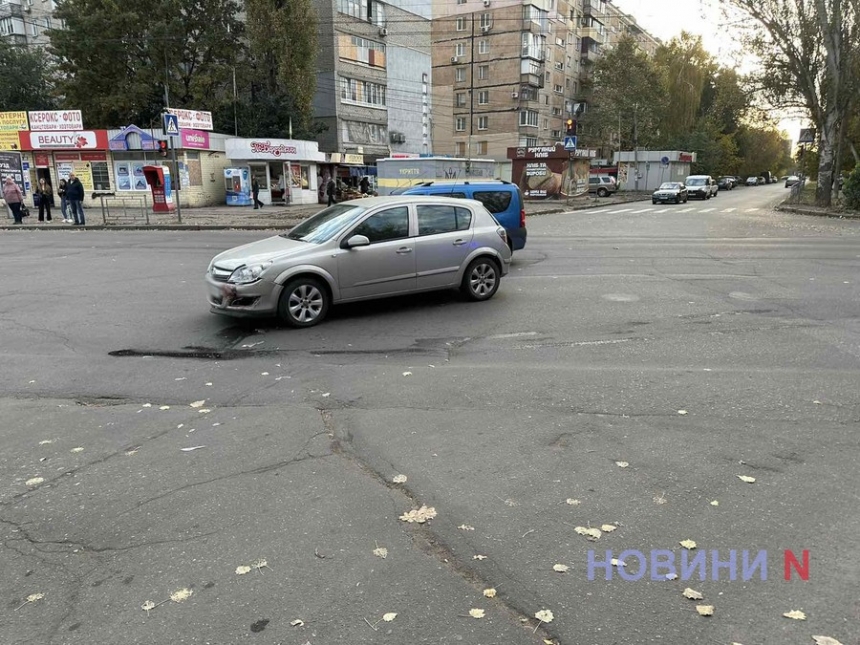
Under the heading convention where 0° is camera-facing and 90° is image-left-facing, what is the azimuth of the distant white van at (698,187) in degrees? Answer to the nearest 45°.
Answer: approximately 45°

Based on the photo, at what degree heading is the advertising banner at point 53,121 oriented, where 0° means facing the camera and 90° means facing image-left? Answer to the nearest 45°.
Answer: approximately 0°

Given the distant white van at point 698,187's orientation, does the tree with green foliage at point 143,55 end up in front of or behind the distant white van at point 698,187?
in front

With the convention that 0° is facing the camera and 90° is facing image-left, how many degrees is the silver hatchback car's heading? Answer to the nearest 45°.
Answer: approximately 45°

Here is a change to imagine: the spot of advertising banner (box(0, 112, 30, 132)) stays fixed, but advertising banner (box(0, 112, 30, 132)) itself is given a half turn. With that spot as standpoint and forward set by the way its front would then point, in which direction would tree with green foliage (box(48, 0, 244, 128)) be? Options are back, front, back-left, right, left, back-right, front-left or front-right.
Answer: front-right

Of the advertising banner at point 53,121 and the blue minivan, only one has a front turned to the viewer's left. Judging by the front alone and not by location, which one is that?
the blue minivan

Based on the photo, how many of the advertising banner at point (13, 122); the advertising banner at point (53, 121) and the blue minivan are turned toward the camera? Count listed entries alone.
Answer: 2

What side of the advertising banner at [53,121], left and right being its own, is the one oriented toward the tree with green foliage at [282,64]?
left

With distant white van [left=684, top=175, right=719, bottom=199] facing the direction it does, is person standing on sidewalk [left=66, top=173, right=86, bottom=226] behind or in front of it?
in front

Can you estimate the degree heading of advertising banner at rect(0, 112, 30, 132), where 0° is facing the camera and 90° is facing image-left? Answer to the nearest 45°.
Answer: approximately 0°

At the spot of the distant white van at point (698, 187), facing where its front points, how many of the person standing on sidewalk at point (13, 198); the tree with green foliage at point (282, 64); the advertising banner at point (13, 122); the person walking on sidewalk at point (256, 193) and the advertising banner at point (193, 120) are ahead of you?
5

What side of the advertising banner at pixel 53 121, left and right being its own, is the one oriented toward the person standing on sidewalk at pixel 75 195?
front

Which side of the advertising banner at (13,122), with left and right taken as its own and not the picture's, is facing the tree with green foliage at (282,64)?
left
